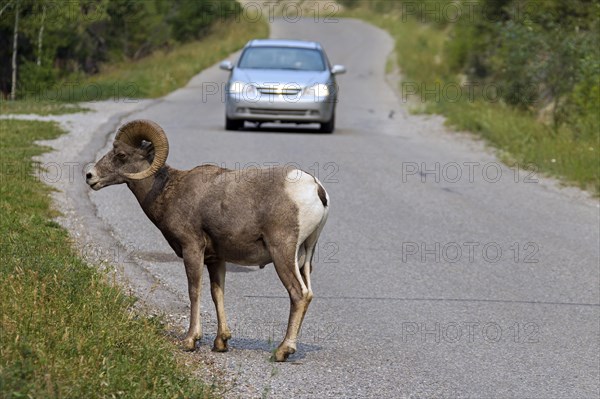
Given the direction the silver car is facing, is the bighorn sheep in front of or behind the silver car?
in front

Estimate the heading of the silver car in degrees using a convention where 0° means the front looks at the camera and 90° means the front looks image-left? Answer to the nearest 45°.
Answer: approximately 0°
